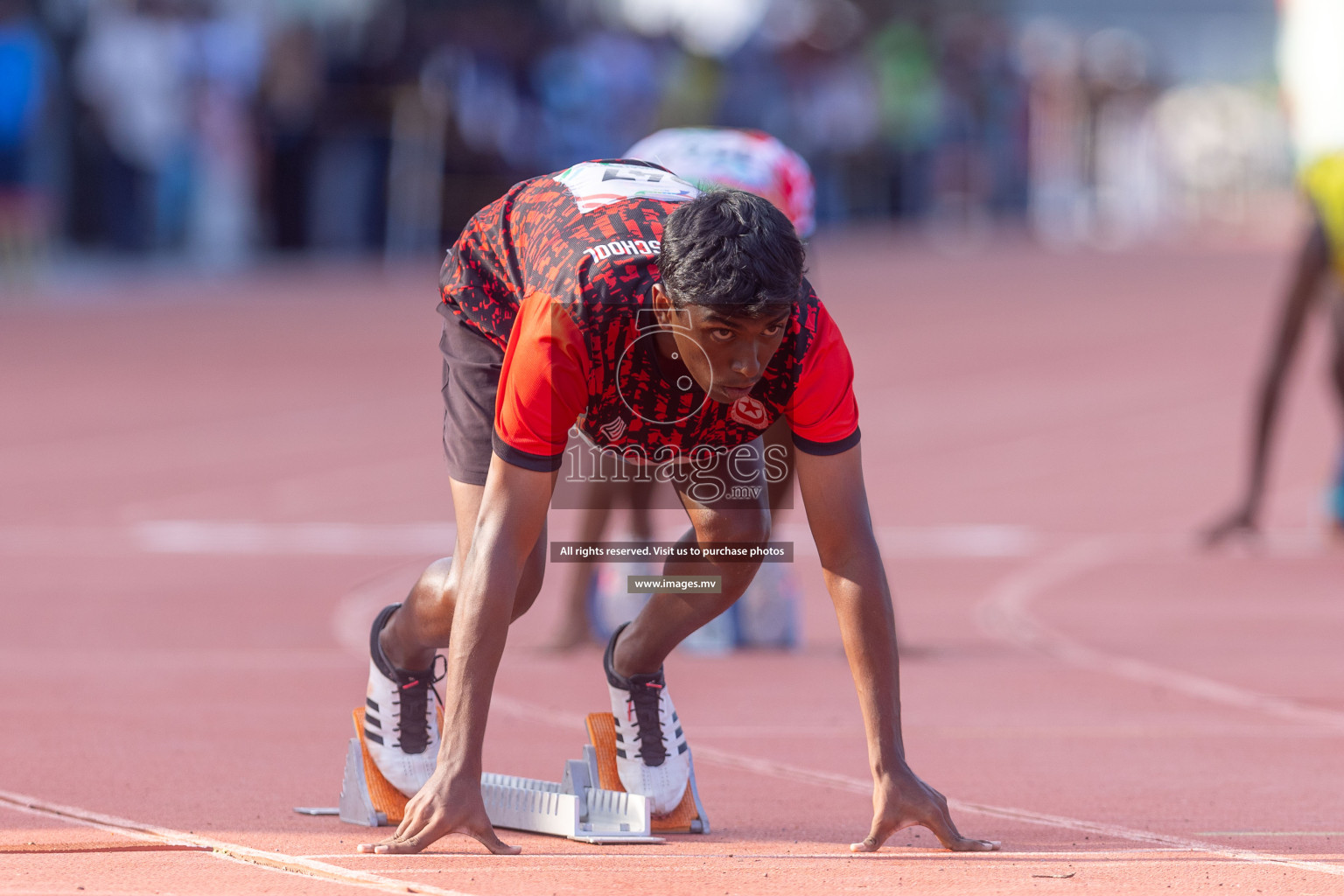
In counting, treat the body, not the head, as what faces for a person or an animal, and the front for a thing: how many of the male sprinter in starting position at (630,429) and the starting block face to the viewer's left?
0

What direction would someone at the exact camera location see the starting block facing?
facing the viewer and to the right of the viewer

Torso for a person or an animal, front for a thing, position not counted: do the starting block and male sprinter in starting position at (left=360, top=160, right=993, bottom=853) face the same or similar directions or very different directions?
same or similar directions
